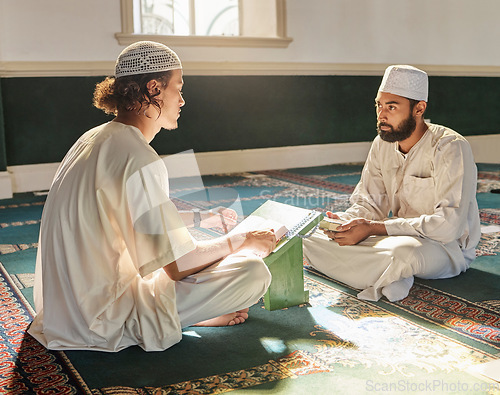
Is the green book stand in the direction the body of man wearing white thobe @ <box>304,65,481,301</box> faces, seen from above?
yes

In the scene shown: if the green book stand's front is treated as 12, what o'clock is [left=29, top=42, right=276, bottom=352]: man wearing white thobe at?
The man wearing white thobe is roughly at 12 o'clock from the green book stand.

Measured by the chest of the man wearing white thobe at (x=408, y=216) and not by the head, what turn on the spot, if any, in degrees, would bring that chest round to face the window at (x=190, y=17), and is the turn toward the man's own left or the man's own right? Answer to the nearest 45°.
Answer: approximately 90° to the man's own right

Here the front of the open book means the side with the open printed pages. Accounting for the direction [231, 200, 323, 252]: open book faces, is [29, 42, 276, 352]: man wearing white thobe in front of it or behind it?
in front

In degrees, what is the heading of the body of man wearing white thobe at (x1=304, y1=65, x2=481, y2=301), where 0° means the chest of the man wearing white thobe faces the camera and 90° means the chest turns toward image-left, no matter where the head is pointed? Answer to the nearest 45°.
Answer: approximately 45°

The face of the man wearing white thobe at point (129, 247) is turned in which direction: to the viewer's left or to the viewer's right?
to the viewer's right

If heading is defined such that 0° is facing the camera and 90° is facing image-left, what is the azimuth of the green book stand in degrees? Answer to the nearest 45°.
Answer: approximately 45°

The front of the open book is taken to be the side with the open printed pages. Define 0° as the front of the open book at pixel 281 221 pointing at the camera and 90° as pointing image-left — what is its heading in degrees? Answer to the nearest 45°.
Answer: approximately 45°

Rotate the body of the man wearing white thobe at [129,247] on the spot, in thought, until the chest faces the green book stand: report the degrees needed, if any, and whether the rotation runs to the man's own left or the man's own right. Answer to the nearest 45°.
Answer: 0° — they already face it

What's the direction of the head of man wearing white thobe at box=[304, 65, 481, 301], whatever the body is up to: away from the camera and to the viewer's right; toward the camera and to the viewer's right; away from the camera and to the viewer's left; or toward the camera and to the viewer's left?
toward the camera and to the viewer's left

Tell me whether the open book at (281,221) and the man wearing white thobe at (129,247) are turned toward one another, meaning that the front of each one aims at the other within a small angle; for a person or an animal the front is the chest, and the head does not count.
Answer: yes
